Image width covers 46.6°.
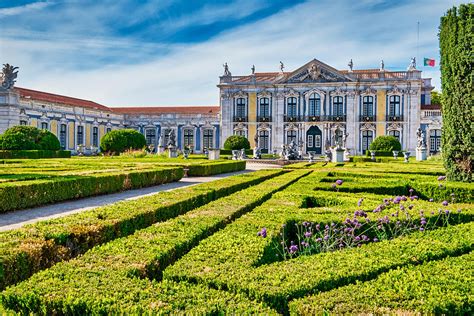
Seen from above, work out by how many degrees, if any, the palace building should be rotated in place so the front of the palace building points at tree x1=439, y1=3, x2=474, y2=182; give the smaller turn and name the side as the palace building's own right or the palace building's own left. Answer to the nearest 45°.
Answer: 0° — it already faces it

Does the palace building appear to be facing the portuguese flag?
no

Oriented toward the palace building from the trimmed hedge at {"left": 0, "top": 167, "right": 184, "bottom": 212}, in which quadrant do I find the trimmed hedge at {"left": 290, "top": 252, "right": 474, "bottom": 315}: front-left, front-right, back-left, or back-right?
back-right

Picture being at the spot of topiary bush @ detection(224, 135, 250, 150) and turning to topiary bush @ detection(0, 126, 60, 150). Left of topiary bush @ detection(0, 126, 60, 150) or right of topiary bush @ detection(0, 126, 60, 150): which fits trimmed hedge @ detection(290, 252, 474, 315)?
left

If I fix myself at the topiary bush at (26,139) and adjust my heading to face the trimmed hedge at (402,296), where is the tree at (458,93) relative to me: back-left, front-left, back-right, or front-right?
front-left

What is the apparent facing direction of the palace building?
toward the camera

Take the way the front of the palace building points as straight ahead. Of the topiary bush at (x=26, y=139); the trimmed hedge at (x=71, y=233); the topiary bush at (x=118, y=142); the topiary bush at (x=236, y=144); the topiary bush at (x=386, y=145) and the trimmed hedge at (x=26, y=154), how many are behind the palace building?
0

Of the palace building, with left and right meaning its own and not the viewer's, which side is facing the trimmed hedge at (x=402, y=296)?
front

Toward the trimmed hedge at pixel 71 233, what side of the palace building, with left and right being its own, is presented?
front

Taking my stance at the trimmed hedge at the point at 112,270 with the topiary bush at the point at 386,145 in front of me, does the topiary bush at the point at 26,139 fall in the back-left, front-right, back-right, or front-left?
front-left

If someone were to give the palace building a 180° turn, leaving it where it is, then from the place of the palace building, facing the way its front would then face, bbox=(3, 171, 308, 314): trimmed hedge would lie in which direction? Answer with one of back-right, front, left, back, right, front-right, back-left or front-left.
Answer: back
